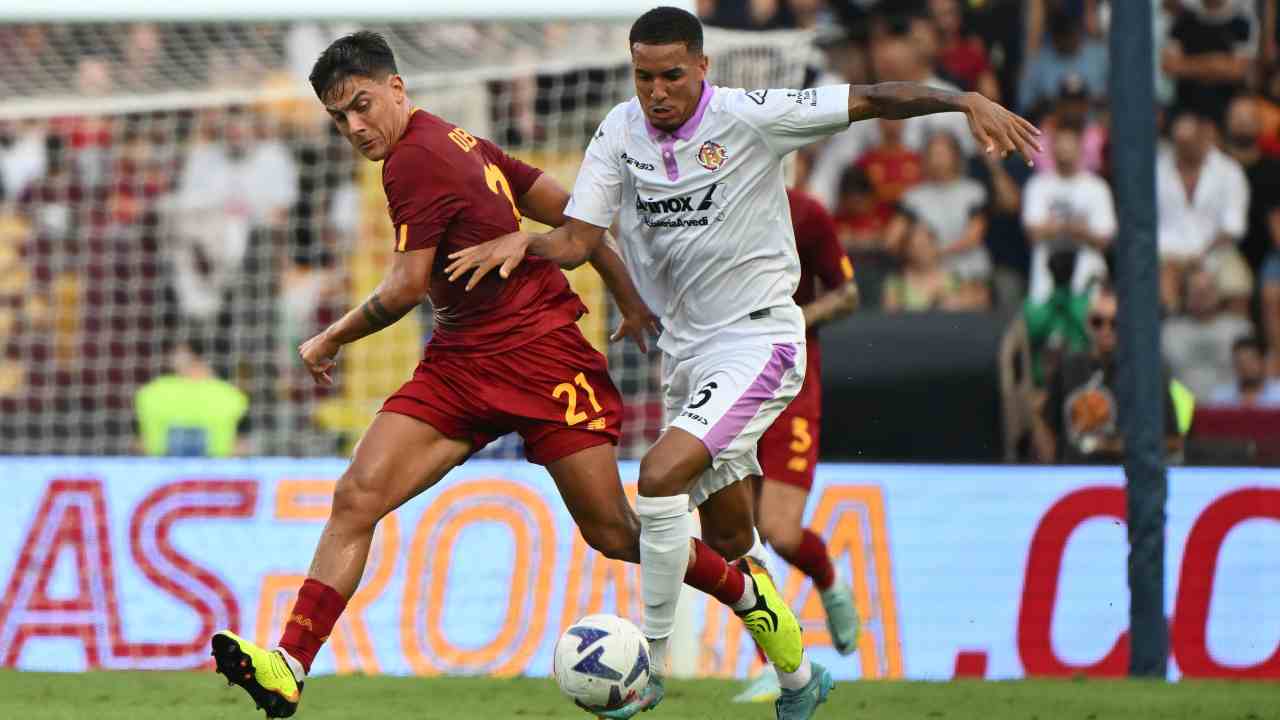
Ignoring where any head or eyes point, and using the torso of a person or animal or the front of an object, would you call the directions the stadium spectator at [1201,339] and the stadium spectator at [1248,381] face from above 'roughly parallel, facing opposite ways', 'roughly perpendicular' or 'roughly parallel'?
roughly parallel

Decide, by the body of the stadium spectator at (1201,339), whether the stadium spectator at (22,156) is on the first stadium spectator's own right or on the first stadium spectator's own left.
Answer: on the first stadium spectator's own right

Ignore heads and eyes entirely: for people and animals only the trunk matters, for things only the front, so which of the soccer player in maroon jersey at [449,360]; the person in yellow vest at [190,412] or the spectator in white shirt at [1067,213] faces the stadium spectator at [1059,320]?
the spectator in white shirt

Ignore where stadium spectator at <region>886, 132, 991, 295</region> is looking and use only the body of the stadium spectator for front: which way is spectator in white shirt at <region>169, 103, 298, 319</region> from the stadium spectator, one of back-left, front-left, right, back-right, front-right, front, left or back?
right

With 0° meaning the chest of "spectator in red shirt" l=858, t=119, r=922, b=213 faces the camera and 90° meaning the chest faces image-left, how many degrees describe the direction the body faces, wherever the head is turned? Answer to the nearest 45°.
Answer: approximately 0°

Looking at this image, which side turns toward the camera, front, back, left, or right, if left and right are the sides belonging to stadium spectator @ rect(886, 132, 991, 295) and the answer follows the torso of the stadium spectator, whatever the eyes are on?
front

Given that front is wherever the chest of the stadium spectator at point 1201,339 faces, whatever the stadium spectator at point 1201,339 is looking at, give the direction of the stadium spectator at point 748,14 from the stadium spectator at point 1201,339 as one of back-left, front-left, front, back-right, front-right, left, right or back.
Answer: right

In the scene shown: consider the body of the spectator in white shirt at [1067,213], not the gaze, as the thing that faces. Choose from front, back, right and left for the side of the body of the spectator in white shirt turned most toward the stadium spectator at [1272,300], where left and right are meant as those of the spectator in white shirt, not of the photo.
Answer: left

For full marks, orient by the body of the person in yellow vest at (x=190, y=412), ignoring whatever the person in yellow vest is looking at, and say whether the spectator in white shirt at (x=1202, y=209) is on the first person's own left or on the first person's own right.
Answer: on the first person's own right

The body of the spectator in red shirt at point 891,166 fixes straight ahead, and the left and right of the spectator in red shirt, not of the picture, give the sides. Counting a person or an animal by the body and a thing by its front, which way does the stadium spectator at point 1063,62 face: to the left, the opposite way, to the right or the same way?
the same way

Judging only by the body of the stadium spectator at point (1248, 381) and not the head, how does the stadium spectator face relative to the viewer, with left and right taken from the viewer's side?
facing the viewer

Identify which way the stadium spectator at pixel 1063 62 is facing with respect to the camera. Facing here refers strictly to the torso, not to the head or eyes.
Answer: toward the camera

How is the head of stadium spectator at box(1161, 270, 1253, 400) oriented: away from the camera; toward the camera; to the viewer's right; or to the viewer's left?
toward the camera

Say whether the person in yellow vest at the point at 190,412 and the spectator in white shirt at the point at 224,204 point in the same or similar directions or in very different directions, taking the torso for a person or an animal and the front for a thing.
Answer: very different directions

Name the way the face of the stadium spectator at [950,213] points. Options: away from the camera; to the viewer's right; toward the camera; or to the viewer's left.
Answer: toward the camera

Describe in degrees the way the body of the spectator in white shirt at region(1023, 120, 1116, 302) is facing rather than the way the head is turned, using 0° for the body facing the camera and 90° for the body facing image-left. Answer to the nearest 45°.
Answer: approximately 0°
